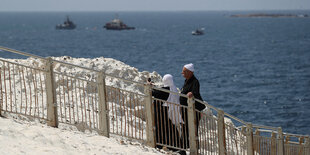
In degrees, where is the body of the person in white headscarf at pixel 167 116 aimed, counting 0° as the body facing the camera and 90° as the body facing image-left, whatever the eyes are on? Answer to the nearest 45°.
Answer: approximately 90°
